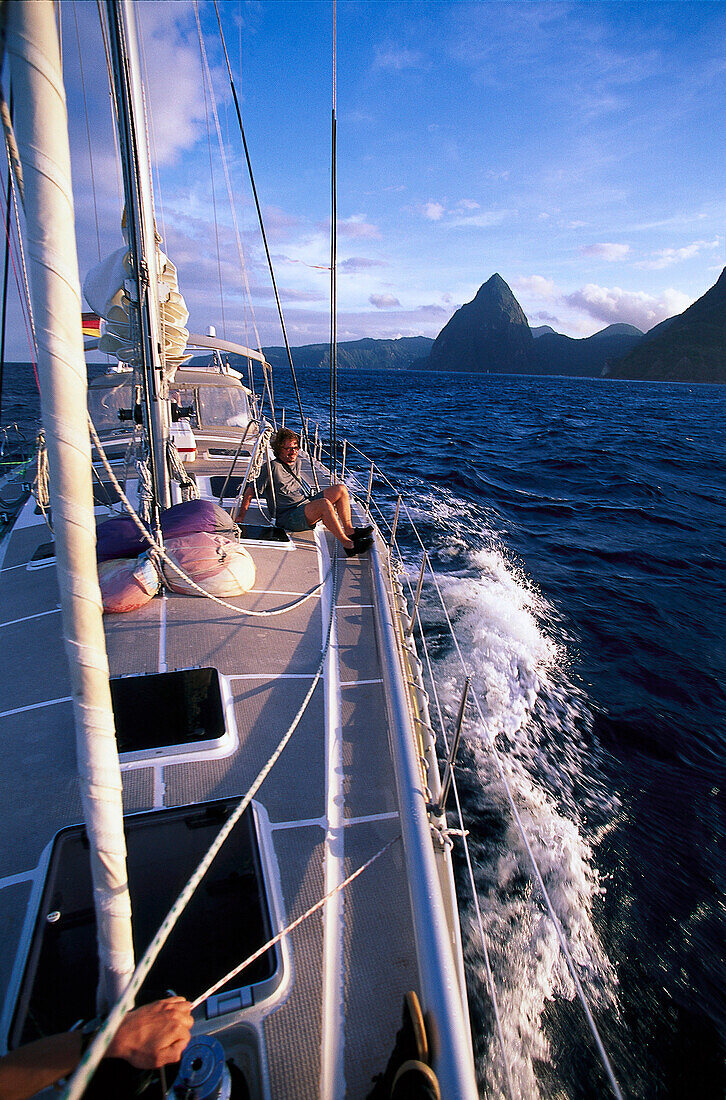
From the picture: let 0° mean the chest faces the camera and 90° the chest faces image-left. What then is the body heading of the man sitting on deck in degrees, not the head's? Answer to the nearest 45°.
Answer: approximately 315°
